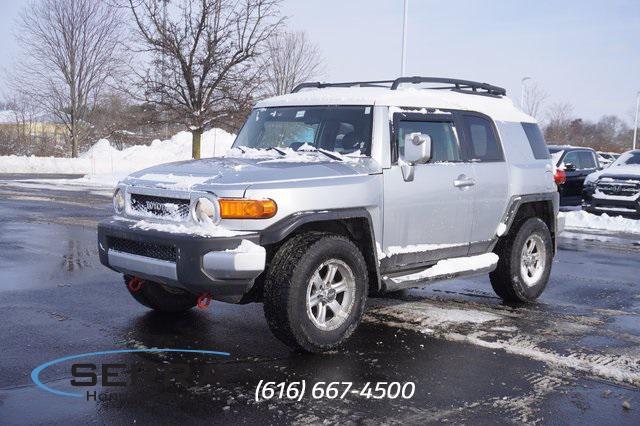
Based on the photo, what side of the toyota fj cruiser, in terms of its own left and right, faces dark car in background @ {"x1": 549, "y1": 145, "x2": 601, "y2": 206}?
back

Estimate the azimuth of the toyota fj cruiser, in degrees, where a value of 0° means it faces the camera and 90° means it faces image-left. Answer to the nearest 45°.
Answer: approximately 45°
